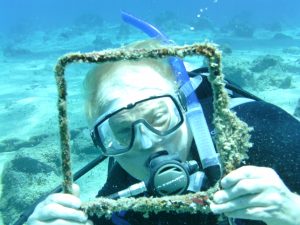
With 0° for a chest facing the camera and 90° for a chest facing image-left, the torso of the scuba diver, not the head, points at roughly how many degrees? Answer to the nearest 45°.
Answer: approximately 0°
